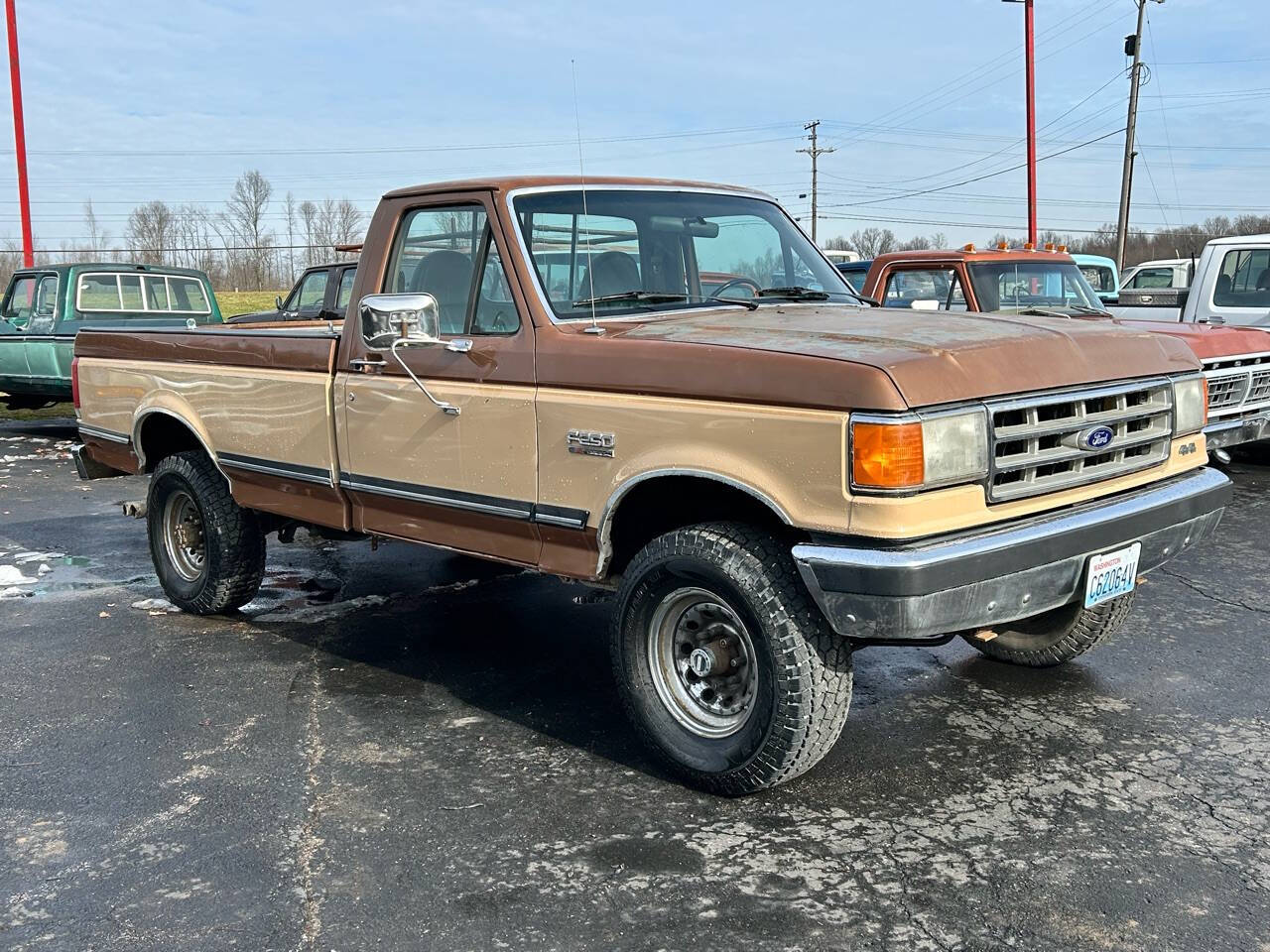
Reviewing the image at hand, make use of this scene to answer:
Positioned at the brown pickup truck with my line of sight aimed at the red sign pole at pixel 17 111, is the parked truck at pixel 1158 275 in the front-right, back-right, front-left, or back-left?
front-right

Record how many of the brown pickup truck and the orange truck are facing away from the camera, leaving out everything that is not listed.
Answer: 0

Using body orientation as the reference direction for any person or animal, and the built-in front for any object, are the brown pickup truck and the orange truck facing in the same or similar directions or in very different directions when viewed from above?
same or similar directions

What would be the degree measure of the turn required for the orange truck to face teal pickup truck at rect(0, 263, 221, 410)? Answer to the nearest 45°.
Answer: approximately 135° to its right

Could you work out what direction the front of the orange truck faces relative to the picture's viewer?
facing the viewer and to the right of the viewer

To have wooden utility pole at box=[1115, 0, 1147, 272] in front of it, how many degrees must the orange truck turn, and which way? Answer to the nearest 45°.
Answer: approximately 135° to its left

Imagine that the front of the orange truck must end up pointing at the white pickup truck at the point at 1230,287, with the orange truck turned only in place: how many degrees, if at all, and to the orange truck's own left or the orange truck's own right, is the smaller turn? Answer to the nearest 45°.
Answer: approximately 90° to the orange truck's own left

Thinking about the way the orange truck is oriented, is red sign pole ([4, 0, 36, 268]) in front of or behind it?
behind

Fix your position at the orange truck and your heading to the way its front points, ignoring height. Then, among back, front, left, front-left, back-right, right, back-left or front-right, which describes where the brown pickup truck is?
front-right

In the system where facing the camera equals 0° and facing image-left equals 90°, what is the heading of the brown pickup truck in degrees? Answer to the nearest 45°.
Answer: approximately 315°

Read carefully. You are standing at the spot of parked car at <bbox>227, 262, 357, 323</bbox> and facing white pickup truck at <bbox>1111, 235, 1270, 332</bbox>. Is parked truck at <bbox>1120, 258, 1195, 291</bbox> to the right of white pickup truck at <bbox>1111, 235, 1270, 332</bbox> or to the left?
left
